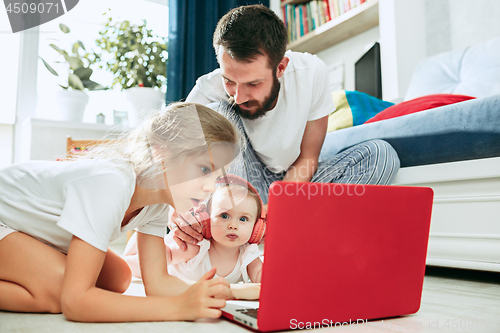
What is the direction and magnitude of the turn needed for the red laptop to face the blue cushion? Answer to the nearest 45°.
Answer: approximately 45° to its right

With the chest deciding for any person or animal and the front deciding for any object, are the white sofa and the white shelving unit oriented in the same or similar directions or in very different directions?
same or similar directions

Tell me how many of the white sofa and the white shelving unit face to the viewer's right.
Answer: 0

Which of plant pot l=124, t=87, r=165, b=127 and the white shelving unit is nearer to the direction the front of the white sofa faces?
the plant pot

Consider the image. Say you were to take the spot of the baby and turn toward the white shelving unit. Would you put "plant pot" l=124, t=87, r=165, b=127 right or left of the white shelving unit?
left

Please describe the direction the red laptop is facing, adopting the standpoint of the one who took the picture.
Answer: facing away from the viewer and to the left of the viewer

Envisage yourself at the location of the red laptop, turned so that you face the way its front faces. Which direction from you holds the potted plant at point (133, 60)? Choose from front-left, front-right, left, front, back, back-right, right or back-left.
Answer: front

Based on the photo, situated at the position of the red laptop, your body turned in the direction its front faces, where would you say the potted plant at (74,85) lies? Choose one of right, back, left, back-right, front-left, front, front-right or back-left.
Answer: front

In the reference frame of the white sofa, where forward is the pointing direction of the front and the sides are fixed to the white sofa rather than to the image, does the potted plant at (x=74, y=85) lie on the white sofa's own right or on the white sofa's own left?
on the white sofa's own right

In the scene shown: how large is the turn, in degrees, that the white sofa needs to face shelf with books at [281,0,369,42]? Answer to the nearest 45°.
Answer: approximately 90° to its right

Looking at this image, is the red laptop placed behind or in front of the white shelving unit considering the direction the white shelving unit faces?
in front

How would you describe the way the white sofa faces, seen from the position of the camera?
facing the viewer and to the left of the viewer

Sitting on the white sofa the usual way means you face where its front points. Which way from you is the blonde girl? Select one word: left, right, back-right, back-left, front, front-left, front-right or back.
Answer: front

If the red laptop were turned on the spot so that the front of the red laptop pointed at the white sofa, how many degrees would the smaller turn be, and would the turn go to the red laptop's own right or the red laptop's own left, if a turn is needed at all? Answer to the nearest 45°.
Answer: approximately 90° to the red laptop's own right

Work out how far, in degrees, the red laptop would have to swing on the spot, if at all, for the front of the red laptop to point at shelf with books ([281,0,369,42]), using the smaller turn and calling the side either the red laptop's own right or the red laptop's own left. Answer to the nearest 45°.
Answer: approximately 45° to the red laptop's own right

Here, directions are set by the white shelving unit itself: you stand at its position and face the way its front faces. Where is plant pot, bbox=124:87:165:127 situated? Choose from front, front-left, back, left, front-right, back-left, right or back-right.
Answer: front-right

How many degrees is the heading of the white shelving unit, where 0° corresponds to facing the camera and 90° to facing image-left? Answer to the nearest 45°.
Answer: approximately 45°
